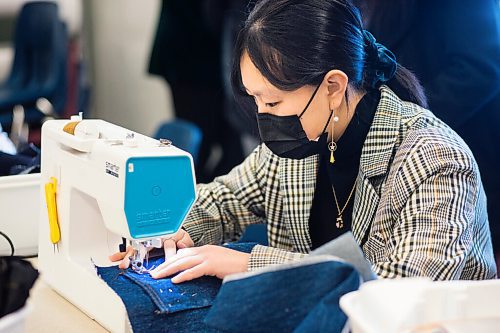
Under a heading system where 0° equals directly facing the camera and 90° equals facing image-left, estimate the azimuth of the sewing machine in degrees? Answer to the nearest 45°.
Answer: approximately 225°

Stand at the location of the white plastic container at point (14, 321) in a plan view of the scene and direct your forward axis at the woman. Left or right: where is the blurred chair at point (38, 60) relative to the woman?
left

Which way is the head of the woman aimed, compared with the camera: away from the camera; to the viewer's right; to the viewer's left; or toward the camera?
to the viewer's left

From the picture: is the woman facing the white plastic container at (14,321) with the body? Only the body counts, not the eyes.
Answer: yes

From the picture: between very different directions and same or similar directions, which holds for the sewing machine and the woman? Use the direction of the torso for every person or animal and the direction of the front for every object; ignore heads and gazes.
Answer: very different directions

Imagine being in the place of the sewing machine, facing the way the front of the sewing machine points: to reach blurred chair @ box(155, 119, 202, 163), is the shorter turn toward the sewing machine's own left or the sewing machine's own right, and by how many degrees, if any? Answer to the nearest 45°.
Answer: approximately 45° to the sewing machine's own left

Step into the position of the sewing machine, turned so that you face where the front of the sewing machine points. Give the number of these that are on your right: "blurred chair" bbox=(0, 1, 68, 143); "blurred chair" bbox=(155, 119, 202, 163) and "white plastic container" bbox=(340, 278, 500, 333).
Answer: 1

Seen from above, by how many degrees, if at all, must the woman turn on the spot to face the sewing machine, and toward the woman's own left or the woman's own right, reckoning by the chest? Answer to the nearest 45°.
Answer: approximately 45° to the woman's own right

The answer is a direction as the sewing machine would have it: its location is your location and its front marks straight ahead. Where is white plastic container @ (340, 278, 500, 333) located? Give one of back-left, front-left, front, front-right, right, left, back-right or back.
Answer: right

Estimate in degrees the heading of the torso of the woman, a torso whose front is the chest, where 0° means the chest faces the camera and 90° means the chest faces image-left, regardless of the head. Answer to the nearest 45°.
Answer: approximately 45°

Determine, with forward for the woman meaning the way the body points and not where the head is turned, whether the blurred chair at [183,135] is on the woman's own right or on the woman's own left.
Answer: on the woman's own right
